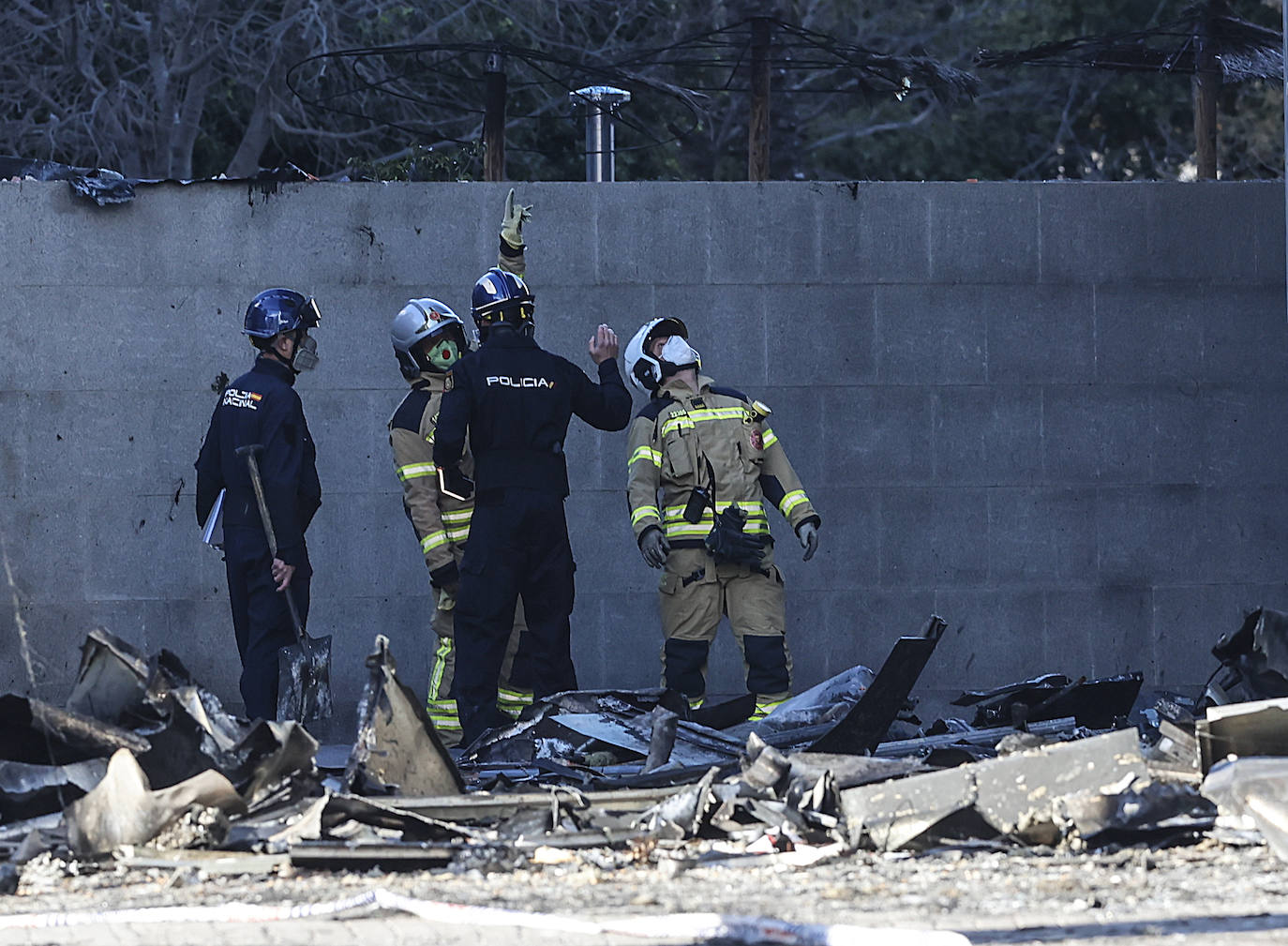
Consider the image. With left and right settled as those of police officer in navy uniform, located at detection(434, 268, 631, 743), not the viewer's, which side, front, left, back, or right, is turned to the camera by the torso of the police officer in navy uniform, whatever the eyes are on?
back

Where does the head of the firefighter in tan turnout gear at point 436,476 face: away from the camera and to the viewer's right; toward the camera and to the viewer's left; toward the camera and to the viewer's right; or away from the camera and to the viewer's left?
toward the camera and to the viewer's right

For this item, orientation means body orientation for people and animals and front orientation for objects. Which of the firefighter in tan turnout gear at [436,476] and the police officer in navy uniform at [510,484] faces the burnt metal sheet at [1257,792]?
the firefighter in tan turnout gear

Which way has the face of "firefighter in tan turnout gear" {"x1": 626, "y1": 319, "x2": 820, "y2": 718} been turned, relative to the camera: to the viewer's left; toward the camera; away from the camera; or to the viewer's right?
to the viewer's right

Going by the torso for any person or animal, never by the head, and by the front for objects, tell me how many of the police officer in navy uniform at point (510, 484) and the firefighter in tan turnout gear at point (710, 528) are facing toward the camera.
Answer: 1

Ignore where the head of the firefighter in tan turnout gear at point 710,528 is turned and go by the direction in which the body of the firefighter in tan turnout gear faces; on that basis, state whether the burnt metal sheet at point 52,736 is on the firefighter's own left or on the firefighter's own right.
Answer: on the firefighter's own right

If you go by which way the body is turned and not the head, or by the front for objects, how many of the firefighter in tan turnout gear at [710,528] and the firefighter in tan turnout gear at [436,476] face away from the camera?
0

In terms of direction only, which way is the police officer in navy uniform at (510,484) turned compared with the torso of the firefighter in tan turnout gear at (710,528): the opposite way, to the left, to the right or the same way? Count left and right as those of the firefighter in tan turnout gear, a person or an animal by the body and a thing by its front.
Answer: the opposite way

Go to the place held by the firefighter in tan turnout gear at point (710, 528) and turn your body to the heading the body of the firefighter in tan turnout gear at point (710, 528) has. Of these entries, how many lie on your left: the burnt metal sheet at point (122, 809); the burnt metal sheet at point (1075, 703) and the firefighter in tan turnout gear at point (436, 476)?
1

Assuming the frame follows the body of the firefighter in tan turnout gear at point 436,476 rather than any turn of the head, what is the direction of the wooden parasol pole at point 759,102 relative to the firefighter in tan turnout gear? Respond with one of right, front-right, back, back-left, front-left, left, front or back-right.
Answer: left

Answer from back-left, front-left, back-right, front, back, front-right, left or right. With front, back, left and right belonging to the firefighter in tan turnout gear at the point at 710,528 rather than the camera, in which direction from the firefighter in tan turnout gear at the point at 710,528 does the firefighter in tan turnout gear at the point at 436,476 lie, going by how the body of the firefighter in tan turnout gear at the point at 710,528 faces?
right

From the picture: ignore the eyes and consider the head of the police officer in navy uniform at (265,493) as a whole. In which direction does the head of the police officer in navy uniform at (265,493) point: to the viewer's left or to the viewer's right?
to the viewer's right

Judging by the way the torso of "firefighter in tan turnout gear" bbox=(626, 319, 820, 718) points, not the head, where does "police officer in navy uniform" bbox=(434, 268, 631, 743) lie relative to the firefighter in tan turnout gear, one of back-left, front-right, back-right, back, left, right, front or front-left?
right

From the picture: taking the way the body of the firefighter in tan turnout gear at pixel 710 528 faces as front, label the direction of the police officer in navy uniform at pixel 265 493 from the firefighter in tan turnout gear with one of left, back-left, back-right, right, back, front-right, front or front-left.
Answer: right

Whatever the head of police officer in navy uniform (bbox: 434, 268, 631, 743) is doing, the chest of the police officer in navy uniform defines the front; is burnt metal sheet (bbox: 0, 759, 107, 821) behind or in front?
behind

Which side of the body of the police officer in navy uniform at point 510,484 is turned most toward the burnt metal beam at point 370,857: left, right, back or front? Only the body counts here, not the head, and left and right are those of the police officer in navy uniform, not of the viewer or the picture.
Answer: back

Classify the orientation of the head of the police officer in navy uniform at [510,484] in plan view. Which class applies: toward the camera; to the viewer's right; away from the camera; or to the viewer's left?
away from the camera
